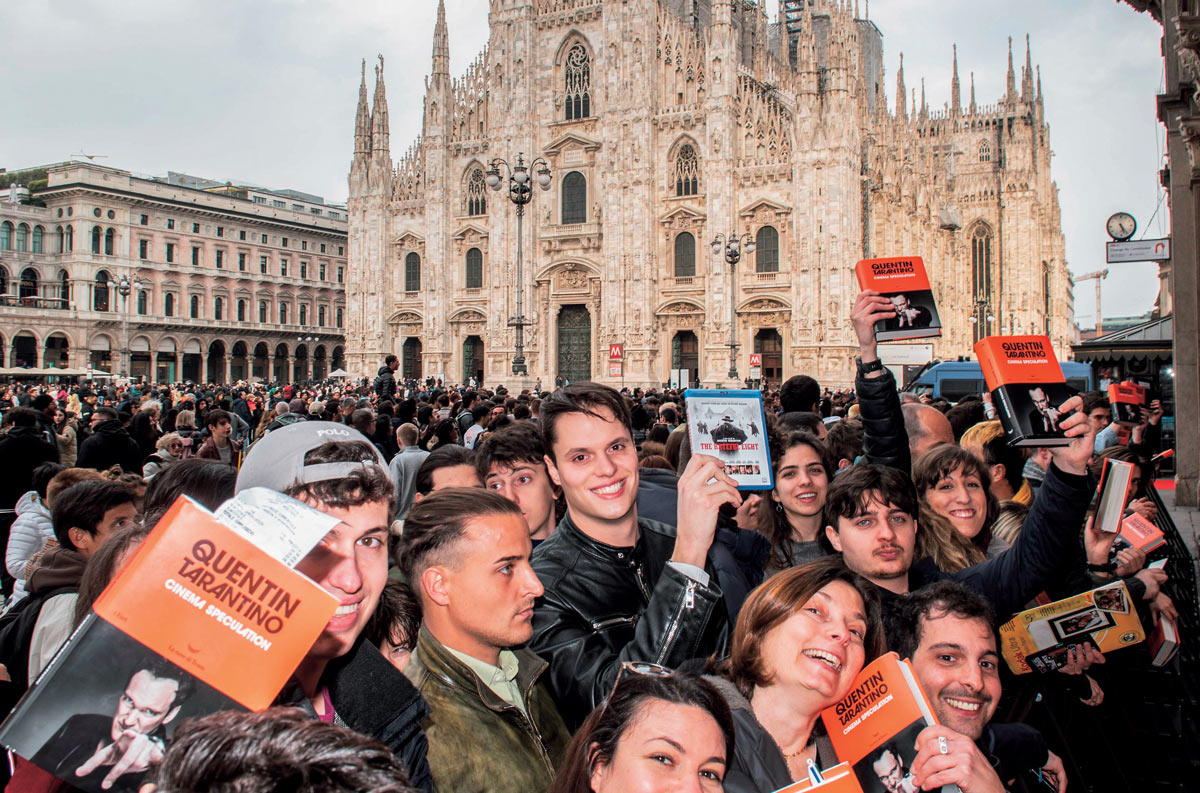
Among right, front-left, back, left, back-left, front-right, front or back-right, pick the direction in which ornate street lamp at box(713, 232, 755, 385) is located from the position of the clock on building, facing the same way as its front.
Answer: back-right

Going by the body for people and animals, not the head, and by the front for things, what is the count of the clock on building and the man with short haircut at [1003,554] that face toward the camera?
2

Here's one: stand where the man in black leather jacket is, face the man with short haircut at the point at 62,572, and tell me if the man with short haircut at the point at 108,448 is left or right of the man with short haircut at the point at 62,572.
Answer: right

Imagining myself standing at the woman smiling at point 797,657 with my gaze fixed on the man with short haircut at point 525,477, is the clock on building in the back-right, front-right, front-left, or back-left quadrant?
front-right

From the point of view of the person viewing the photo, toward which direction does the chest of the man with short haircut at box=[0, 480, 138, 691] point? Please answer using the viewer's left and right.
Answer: facing to the right of the viewer

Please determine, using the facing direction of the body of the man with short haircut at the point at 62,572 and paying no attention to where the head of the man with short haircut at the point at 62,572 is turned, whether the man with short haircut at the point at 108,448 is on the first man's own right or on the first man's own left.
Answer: on the first man's own left

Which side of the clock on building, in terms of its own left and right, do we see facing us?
front

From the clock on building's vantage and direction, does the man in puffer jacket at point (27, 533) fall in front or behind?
in front

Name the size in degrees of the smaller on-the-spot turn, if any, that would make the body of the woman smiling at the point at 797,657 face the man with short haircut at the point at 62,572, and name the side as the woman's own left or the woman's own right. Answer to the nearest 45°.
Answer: approximately 135° to the woman's own right

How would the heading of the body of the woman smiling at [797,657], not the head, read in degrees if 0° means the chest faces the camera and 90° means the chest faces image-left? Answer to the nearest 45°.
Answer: approximately 315°

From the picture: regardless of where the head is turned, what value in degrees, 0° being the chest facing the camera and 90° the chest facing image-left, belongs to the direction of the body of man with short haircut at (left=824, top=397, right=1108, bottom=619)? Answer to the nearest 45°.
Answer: approximately 0°

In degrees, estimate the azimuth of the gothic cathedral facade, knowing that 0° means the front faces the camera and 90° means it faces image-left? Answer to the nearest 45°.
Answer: approximately 45°

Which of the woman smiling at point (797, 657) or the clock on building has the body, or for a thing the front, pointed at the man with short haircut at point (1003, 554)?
the clock on building

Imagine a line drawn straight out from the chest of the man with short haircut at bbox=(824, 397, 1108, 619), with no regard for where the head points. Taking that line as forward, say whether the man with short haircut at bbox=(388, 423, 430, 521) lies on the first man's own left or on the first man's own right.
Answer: on the first man's own right

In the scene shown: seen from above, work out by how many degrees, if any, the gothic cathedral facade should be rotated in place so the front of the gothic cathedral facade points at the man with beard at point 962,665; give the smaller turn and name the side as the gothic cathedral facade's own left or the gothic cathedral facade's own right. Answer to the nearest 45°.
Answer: approximately 45° to the gothic cathedral facade's own left
